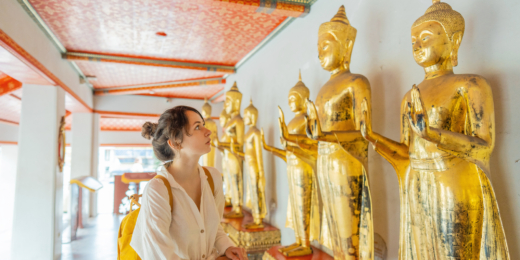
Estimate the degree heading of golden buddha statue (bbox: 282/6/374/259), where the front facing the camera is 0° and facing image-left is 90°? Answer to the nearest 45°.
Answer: approximately 45°

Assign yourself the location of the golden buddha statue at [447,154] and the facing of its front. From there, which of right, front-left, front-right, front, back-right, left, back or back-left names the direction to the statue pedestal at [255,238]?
right

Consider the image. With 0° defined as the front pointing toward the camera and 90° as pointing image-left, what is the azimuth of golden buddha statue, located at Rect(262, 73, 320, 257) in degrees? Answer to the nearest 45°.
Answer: approximately 45°

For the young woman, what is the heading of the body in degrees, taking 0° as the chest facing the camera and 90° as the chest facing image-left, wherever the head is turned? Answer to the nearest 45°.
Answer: approximately 315°

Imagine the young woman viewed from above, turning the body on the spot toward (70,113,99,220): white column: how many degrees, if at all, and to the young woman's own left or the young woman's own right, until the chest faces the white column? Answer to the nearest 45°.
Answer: approximately 135° to the young woman's own left

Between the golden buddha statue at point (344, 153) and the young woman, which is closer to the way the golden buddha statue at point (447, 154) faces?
the young woman

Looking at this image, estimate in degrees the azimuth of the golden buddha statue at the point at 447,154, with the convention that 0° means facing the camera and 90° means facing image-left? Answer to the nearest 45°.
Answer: approximately 45°

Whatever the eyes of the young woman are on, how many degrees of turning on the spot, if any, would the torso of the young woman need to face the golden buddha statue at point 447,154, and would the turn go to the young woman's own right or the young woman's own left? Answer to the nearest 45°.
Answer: approximately 45° to the young woman's own left

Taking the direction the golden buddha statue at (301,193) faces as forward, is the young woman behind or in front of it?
in front

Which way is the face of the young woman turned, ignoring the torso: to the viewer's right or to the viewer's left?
to the viewer's right

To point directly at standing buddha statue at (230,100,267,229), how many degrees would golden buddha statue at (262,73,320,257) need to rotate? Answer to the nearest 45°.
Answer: approximately 90° to its right
